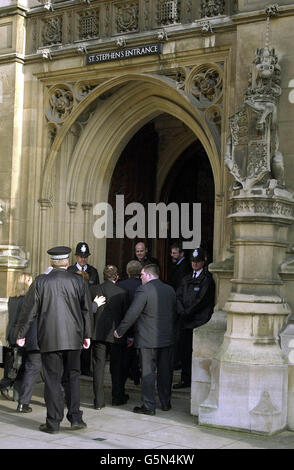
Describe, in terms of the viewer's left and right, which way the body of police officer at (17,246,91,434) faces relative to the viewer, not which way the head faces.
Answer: facing away from the viewer

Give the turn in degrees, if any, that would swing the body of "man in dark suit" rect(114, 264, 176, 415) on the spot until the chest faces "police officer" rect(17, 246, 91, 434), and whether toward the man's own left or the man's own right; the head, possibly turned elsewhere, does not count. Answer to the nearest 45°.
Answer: approximately 90° to the man's own left

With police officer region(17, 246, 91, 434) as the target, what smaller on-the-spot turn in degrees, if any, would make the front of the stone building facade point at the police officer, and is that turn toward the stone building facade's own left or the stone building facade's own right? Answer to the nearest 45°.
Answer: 0° — it already faces them

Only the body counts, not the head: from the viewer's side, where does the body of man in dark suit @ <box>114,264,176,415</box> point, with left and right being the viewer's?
facing away from the viewer and to the left of the viewer

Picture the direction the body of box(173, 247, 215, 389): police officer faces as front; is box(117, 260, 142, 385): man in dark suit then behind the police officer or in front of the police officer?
in front

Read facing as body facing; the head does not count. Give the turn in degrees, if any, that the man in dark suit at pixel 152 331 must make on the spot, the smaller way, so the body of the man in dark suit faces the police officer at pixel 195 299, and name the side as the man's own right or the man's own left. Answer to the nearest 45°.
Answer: approximately 90° to the man's own right

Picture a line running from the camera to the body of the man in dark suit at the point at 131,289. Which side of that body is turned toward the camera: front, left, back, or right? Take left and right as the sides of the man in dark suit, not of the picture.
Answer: back

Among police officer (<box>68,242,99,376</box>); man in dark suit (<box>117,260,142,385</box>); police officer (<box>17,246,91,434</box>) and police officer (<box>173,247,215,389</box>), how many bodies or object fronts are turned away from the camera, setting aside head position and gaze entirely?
2

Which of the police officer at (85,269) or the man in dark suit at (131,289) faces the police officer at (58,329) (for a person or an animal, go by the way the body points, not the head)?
the police officer at (85,269)

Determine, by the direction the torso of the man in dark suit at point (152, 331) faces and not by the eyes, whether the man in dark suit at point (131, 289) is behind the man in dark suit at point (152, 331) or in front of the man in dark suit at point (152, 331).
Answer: in front

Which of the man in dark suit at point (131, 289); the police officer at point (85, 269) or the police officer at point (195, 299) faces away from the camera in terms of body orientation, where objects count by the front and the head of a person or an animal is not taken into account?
the man in dark suit

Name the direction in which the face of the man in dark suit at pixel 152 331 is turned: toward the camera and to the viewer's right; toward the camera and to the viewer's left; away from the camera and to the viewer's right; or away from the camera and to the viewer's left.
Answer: away from the camera and to the viewer's left

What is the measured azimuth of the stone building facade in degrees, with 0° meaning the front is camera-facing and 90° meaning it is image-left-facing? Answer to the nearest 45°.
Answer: approximately 45°

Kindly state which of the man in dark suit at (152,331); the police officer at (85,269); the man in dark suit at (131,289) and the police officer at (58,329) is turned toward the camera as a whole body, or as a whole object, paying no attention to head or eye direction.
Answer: the police officer at (85,269)
